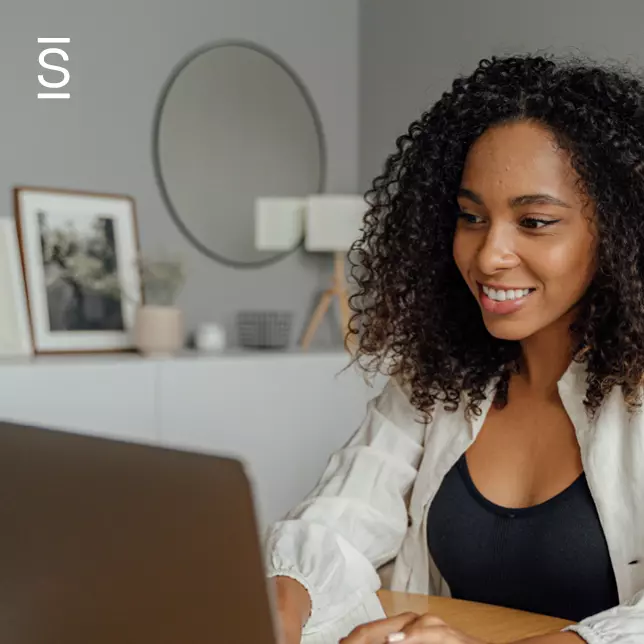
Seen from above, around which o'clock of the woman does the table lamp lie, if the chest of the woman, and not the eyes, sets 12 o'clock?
The table lamp is roughly at 4 o'clock from the woman.

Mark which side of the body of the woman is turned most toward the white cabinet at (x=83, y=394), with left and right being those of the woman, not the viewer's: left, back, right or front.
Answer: right

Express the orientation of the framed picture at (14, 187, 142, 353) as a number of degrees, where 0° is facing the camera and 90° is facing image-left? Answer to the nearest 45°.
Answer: approximately 315°

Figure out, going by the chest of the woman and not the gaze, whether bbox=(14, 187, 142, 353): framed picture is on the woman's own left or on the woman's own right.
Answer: on the woman's own right

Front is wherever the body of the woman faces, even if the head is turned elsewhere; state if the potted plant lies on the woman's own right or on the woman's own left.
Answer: on the woman's own right

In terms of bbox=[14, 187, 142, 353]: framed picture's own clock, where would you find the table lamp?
The table lamp is roughly at 10 o'clock from the framed picture.

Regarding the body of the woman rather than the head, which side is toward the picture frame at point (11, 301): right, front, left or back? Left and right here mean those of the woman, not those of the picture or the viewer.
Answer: right

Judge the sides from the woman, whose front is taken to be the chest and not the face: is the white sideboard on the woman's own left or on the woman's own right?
on the woman's own right

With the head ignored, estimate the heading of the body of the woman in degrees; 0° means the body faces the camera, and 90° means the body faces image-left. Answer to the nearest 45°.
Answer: approximately 45°
